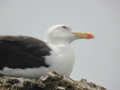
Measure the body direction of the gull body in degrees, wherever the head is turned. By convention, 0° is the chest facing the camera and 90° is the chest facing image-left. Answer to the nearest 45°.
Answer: approximately 270°
